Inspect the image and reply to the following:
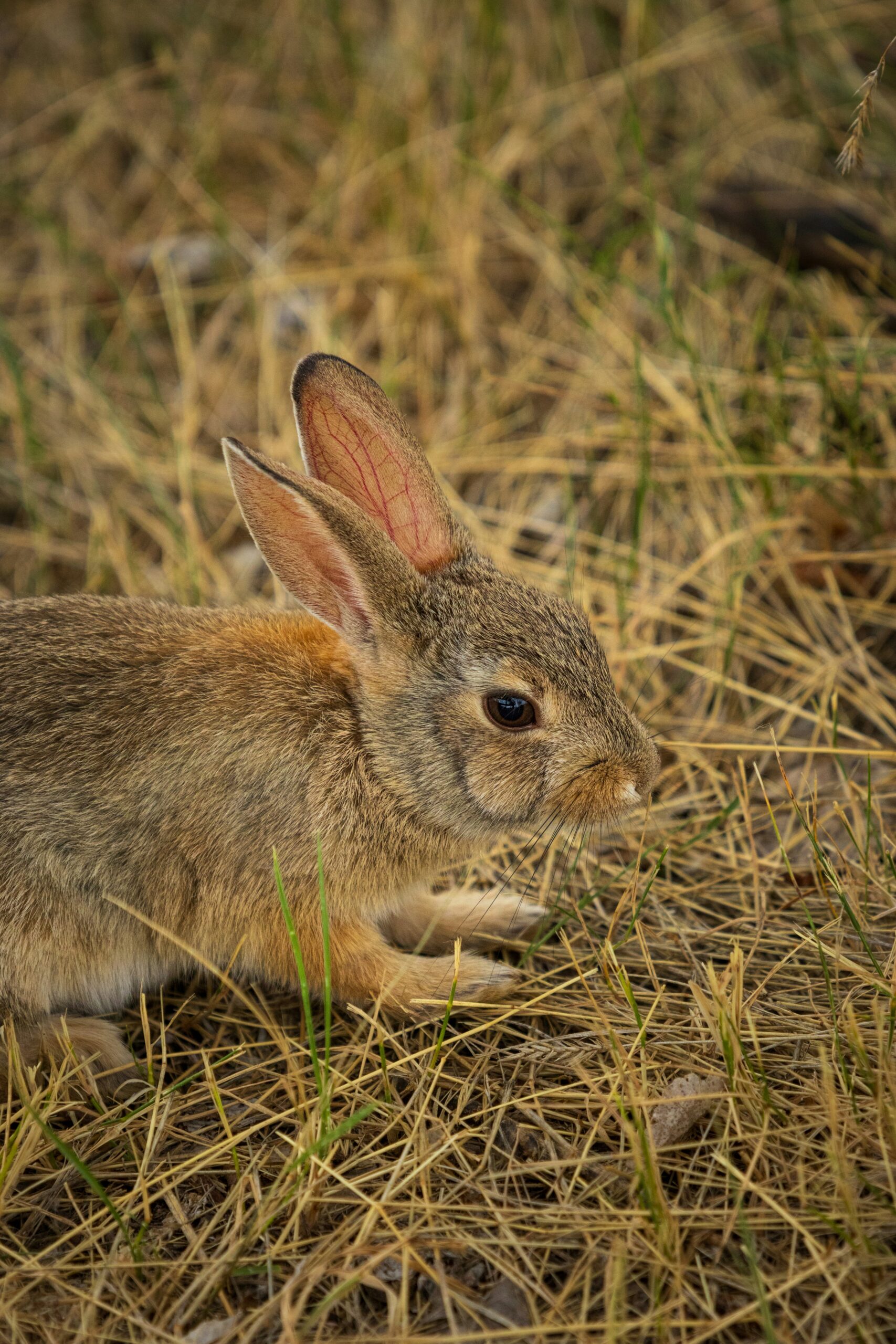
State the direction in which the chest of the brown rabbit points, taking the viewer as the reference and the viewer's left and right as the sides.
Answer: facing to the right of the viewer
